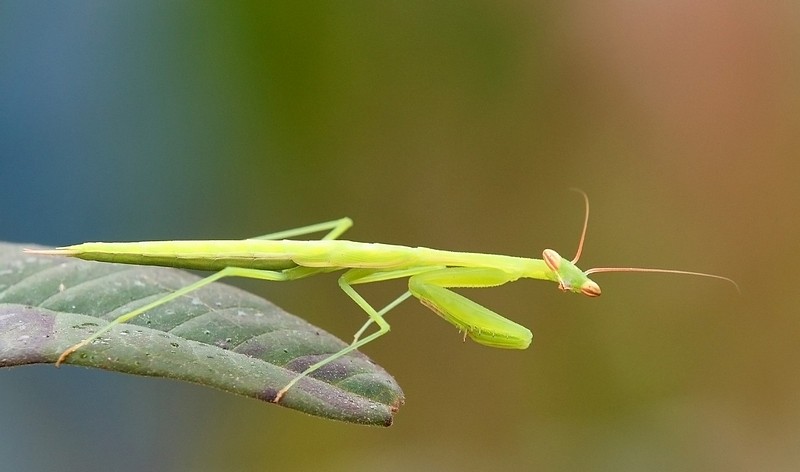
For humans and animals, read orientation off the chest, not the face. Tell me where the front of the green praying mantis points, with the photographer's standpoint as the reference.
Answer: facing to the right of the viewer
